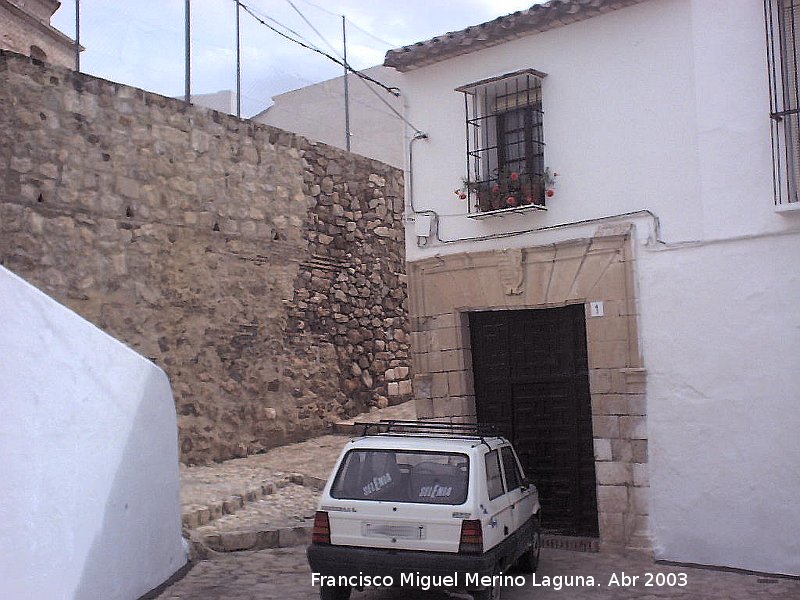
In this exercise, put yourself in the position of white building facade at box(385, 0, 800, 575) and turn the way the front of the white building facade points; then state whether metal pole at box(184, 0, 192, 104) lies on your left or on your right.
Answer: on your right

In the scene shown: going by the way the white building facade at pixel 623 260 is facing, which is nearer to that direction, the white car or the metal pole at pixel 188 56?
the white car

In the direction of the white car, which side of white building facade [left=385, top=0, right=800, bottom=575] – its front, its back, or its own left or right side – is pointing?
front

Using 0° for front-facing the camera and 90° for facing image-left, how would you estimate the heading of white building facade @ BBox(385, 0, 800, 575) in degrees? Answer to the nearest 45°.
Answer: approximately 45°
